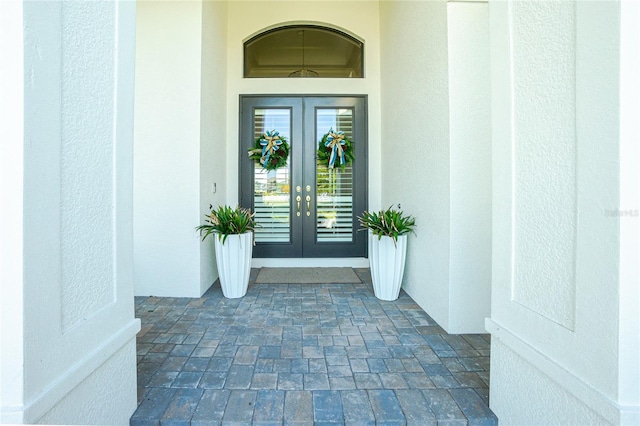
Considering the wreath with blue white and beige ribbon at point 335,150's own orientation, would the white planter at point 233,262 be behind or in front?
in front

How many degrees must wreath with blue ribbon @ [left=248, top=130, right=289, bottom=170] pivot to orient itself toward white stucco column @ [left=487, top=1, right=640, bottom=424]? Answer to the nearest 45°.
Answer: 0° — it already faces it

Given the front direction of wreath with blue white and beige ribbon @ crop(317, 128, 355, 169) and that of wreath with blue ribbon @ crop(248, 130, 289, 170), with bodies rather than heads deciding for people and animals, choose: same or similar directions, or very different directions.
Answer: same or similar directions

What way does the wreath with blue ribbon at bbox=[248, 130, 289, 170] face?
toward the camera

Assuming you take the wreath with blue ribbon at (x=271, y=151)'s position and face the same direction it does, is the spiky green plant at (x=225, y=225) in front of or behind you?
in front

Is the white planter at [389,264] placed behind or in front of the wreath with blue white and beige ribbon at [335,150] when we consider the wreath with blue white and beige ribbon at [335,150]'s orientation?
in front

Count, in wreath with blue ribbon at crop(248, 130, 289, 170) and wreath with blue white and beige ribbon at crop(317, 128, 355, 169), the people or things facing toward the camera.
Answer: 2
